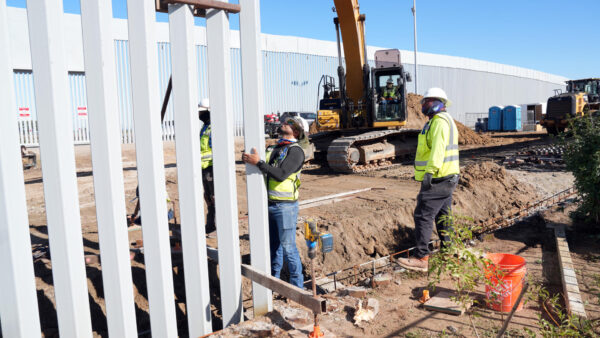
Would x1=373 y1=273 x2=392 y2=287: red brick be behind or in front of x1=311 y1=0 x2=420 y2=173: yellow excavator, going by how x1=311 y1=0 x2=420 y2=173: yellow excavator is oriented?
in front

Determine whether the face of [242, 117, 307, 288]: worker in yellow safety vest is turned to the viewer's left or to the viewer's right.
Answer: to the viewer's left

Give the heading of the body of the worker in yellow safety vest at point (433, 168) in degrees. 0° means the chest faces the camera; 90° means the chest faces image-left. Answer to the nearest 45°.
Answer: approximately 90°

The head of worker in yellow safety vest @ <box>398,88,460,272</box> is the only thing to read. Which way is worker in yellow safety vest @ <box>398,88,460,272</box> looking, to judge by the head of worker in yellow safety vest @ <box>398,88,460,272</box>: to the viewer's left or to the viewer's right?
to the viewer's left

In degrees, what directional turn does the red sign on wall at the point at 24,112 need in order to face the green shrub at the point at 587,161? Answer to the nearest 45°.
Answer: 0° — it already faces it

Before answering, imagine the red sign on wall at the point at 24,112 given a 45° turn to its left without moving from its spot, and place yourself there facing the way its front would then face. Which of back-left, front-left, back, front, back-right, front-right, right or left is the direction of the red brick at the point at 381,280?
front-right

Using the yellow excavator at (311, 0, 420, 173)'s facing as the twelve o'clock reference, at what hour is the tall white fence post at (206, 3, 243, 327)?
The tall white fence post is roughly at 12 o'clock from the yellow excavator.

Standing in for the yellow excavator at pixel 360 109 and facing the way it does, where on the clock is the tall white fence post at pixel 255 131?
The tall white fence post is roughly at 12 o'clock from the yellow excavator.

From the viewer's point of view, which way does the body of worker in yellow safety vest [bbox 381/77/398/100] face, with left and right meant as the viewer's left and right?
facing the viewer

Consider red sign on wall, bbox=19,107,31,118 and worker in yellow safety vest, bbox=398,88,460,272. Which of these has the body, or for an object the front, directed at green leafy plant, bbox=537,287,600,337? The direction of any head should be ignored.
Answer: the red sign on wall

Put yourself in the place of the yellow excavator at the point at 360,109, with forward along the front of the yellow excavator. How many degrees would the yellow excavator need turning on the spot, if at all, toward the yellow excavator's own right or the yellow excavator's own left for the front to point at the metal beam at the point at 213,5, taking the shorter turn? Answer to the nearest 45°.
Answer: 0° — it already faces it

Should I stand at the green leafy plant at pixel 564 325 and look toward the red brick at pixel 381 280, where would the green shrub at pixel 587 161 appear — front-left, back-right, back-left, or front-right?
front-right

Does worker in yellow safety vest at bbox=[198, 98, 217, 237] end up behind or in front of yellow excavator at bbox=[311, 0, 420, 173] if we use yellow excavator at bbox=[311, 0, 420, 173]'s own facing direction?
in front

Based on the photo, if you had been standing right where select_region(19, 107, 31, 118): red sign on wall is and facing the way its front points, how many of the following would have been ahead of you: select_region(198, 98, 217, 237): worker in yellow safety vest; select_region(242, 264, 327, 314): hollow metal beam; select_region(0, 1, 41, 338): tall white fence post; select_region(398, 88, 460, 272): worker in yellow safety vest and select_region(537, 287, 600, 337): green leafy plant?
5

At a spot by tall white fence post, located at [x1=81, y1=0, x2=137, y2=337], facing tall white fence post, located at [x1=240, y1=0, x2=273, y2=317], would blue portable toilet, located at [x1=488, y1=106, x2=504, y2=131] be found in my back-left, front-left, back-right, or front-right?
front-left
